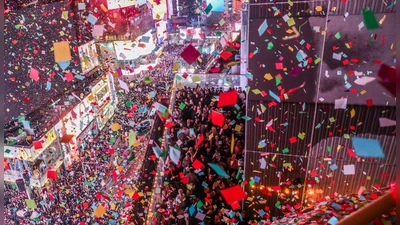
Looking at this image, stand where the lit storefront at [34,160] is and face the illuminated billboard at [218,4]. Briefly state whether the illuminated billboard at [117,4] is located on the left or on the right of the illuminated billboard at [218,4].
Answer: left

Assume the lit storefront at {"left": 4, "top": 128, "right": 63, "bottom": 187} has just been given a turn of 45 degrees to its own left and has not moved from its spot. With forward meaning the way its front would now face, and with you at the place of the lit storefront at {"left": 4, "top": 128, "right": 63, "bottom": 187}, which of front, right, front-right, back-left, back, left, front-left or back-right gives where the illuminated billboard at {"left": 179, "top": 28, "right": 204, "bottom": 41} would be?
front

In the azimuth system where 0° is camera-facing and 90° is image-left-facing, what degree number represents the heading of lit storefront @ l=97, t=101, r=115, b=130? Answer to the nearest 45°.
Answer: approximately 315°

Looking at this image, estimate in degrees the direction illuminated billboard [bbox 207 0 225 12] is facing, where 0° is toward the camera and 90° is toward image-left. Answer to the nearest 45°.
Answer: approximately 0°

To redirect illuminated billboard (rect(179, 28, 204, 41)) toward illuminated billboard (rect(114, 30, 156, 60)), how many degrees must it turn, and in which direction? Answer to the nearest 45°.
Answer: approximately 45° to its right

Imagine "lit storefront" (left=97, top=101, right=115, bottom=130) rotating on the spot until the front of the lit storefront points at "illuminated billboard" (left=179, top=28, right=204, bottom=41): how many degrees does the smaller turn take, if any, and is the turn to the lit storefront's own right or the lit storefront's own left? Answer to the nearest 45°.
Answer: approximately 45° to the lit storefront's own left

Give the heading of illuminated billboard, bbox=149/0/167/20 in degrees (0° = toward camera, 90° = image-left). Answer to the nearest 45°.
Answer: approximately 0°

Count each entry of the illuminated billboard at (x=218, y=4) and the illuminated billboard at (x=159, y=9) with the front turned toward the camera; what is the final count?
2

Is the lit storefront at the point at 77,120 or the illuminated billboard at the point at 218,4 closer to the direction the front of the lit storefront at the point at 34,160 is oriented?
the illuminated billboard

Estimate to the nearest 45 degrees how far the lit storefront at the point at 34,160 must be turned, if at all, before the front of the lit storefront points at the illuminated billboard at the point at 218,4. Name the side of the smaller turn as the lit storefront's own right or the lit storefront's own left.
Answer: approximately 45° to the lit storefront's own left

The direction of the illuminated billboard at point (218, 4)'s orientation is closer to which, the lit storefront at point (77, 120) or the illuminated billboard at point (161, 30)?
the lit storefront
